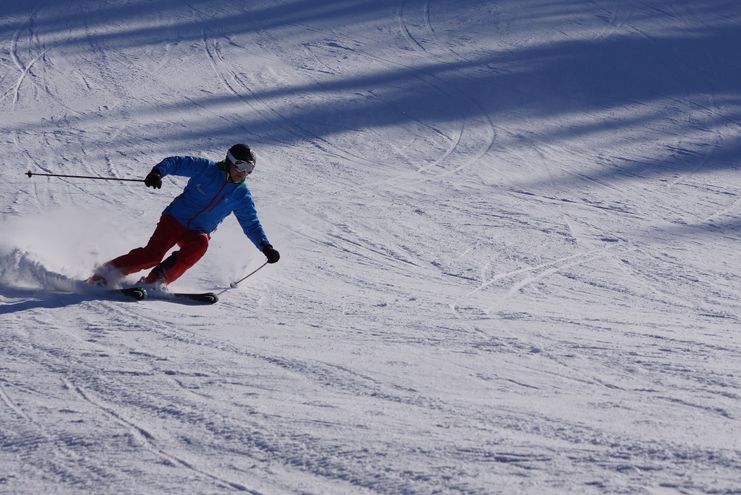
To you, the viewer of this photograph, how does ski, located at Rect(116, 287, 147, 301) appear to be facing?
facing the viewer and to the right of the viewer
